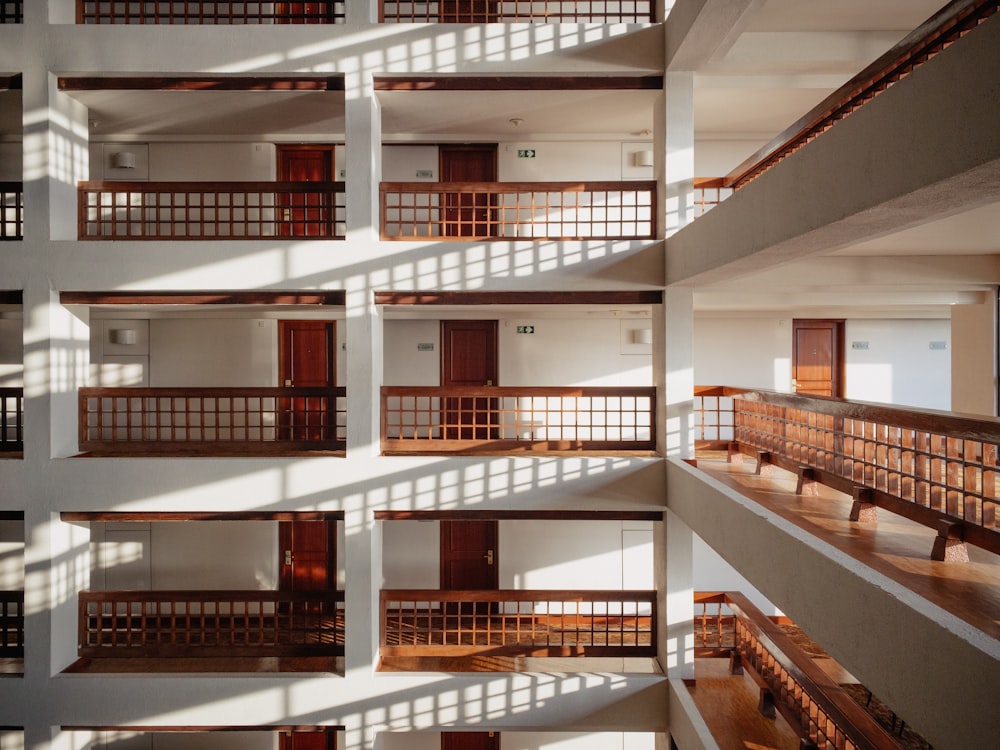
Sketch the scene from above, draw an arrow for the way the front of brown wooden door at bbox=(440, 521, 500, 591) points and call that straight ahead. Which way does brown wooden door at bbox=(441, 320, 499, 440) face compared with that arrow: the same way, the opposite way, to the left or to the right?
the same way

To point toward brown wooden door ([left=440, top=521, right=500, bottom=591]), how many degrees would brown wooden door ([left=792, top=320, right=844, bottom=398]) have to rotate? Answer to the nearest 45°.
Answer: approximately 45° to its right

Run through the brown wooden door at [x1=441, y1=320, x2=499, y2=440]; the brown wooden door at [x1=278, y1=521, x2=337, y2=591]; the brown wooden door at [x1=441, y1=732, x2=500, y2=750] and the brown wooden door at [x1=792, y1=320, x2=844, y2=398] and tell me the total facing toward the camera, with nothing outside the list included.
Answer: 4

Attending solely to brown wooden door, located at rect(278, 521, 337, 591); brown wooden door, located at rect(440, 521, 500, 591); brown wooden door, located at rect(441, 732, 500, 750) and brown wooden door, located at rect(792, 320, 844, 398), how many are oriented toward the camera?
4

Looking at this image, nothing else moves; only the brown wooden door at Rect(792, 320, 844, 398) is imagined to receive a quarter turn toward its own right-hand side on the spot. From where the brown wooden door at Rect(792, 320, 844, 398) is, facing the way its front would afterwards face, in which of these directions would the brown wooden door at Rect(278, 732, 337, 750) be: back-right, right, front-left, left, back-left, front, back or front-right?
front-left

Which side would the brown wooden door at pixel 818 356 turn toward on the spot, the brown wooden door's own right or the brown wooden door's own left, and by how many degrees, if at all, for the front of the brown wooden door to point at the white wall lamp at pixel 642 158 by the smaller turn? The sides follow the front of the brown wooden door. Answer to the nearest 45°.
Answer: approximately 45° to the brown wooden door's own right

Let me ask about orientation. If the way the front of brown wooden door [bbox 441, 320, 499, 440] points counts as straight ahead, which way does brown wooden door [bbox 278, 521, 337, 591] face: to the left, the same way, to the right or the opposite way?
the same way

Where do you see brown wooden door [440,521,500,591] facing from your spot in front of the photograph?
facing the viewer

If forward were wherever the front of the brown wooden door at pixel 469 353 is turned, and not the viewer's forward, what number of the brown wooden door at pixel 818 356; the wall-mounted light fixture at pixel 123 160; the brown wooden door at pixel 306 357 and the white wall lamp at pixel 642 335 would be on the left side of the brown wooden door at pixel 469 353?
2

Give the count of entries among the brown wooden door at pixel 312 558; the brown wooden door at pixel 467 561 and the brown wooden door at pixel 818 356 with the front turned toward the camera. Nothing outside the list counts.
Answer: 3

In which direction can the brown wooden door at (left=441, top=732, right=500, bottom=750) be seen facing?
toward the camera

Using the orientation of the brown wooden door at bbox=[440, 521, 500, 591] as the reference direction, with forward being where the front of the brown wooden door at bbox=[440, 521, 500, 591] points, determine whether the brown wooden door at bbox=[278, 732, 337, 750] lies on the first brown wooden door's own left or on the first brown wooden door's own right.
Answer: on the first brown wooden door's own right
